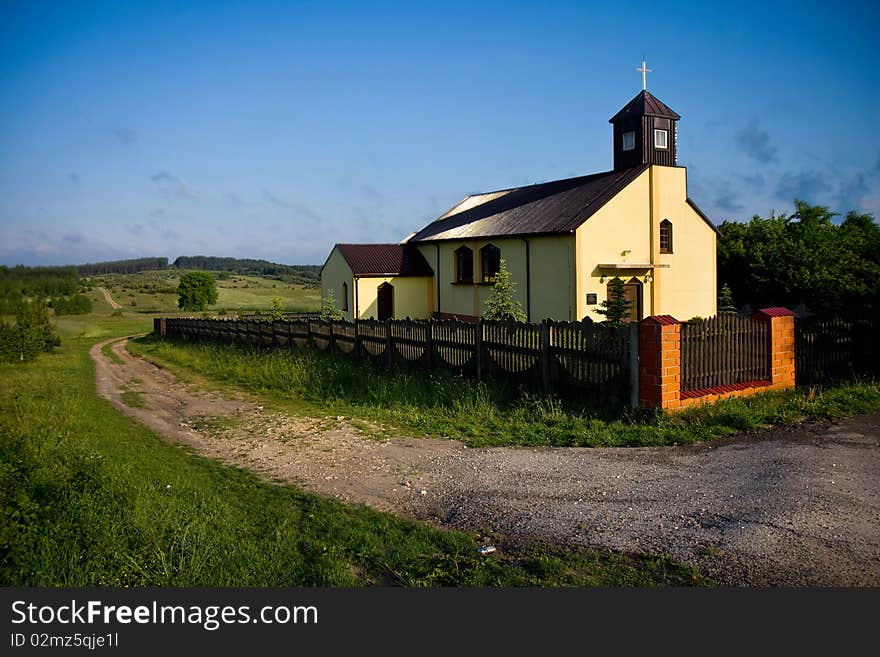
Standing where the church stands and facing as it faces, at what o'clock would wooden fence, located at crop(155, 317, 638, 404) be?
The wooden fence is roughly at 2 o'clock from the church.

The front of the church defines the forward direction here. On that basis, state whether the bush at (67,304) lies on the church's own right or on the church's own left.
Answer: on the church's own right

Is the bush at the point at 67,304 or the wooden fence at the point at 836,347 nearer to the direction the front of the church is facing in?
the wooden fence

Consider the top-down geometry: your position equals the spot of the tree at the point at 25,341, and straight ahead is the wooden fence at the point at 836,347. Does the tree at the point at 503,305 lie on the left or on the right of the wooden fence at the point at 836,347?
left

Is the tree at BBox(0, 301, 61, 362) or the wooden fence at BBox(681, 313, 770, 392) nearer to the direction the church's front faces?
the wooden fence

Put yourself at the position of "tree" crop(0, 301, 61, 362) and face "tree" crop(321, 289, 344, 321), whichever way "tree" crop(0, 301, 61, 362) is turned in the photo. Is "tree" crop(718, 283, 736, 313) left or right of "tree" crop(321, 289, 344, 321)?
right

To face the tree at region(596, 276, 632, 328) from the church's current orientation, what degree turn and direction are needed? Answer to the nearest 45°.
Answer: approximately 45° to its right

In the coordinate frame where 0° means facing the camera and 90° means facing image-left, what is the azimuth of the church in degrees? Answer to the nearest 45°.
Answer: approximately 315°

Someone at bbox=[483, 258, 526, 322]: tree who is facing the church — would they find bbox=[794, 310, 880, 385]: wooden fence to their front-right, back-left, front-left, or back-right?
back-right
